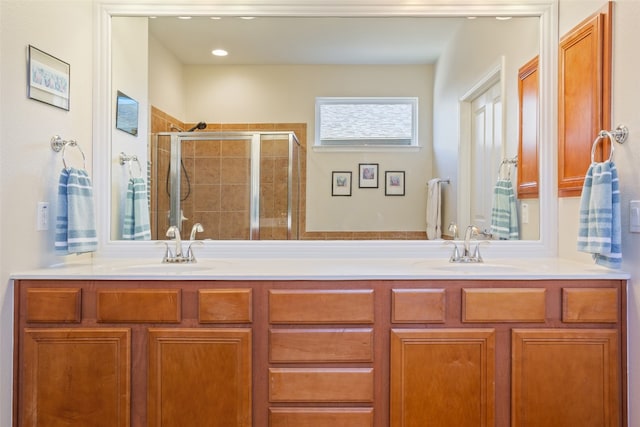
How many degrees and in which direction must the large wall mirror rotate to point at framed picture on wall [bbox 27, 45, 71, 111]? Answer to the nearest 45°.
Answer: approximately 90° to its right

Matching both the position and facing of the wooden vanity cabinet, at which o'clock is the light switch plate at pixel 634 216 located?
The light switch plate is roughly at 9 o'clock from the wooden vanity cabinet.

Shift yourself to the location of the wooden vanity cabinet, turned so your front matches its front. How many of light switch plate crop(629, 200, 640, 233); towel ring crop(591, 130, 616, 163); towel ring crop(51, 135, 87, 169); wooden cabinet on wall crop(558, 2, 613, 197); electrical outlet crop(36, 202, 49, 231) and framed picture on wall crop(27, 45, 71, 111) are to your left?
3

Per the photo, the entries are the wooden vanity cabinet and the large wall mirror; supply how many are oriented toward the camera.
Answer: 2

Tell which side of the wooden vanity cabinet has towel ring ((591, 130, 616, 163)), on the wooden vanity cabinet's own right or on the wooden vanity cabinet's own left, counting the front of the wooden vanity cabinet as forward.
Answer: on the wooden vanity cabinet's own left

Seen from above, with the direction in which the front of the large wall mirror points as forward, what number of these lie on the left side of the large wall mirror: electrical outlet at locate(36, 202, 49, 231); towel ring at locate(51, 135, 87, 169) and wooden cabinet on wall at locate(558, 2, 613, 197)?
1

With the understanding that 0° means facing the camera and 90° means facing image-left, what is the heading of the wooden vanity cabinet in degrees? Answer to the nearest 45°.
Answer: approximately 0°
